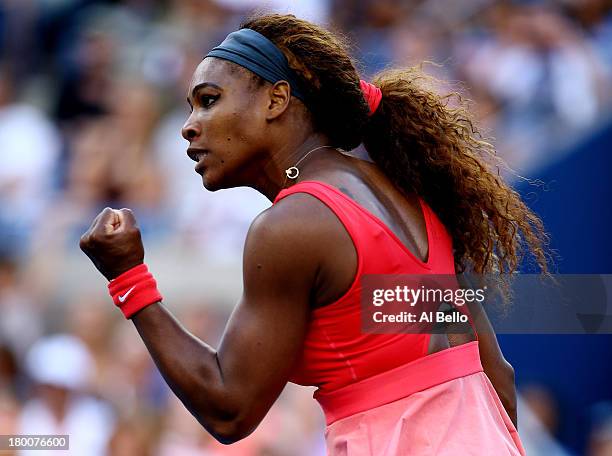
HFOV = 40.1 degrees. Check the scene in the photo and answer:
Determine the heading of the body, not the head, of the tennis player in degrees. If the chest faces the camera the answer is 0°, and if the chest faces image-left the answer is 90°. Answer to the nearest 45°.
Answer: approximately 135°

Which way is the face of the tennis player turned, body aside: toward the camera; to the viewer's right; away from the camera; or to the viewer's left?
to the viewer's left
